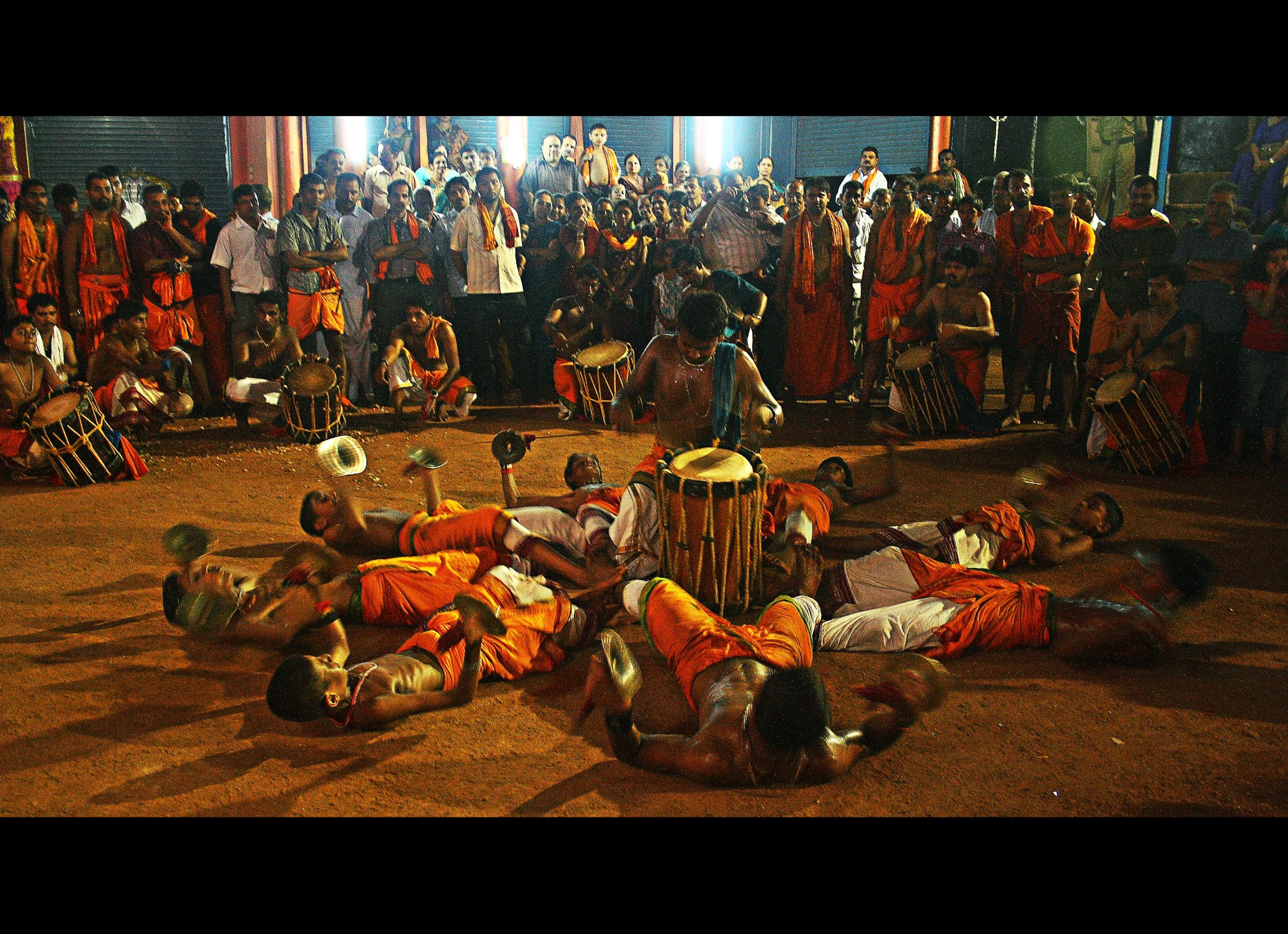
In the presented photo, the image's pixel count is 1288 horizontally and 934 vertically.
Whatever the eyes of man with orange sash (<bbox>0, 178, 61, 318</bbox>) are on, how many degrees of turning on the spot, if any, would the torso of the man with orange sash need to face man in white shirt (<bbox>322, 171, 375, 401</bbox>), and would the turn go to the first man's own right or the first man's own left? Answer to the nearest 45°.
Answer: approximately 45° to the first man's own left

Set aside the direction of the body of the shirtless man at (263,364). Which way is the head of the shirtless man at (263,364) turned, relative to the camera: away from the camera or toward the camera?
toward the camera

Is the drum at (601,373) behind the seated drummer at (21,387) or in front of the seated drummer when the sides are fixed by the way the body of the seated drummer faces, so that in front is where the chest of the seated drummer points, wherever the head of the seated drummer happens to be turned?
in front

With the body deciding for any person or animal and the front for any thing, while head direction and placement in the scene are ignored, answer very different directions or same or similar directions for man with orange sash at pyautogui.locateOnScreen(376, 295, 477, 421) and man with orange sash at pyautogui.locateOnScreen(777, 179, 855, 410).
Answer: same or similar directions

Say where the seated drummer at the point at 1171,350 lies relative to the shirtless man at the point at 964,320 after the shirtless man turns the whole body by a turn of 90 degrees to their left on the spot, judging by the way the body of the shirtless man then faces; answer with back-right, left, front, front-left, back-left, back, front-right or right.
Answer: front

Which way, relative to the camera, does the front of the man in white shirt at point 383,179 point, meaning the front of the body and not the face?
toward the camera

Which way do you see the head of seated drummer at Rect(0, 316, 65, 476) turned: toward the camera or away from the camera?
toward the camera

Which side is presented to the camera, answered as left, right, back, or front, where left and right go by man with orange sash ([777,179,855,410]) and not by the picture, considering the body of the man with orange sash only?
front

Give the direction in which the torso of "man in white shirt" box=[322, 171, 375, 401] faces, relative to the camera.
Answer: toward the camera

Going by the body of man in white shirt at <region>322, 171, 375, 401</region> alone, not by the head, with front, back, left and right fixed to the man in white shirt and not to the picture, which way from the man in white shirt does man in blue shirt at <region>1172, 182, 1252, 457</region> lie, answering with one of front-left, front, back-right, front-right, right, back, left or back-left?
front-left
